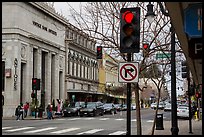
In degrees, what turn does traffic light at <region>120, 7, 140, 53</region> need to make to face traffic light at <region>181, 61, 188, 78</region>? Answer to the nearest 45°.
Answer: approximately 180°

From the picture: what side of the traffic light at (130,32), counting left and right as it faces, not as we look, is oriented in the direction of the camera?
front

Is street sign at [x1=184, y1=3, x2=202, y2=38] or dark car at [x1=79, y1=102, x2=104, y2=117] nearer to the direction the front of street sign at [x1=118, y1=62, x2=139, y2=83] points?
the street sign

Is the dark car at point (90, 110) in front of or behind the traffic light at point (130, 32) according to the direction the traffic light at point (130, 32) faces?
behind

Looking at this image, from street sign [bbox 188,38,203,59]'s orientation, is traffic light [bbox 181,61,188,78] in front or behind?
behind

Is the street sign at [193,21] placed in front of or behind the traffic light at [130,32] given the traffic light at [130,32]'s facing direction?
in front

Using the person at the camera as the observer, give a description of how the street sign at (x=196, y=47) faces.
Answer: facing the viewer

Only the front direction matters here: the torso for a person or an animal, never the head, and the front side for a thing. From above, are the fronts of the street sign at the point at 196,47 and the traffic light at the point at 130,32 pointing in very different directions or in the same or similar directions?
same or similar directions

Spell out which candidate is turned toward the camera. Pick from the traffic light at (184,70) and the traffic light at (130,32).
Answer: the traffic light at (130,32)

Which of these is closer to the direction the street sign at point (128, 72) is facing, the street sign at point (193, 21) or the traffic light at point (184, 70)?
the street sign

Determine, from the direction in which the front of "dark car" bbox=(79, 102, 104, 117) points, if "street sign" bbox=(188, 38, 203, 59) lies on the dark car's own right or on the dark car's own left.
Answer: on the dark car's own left
